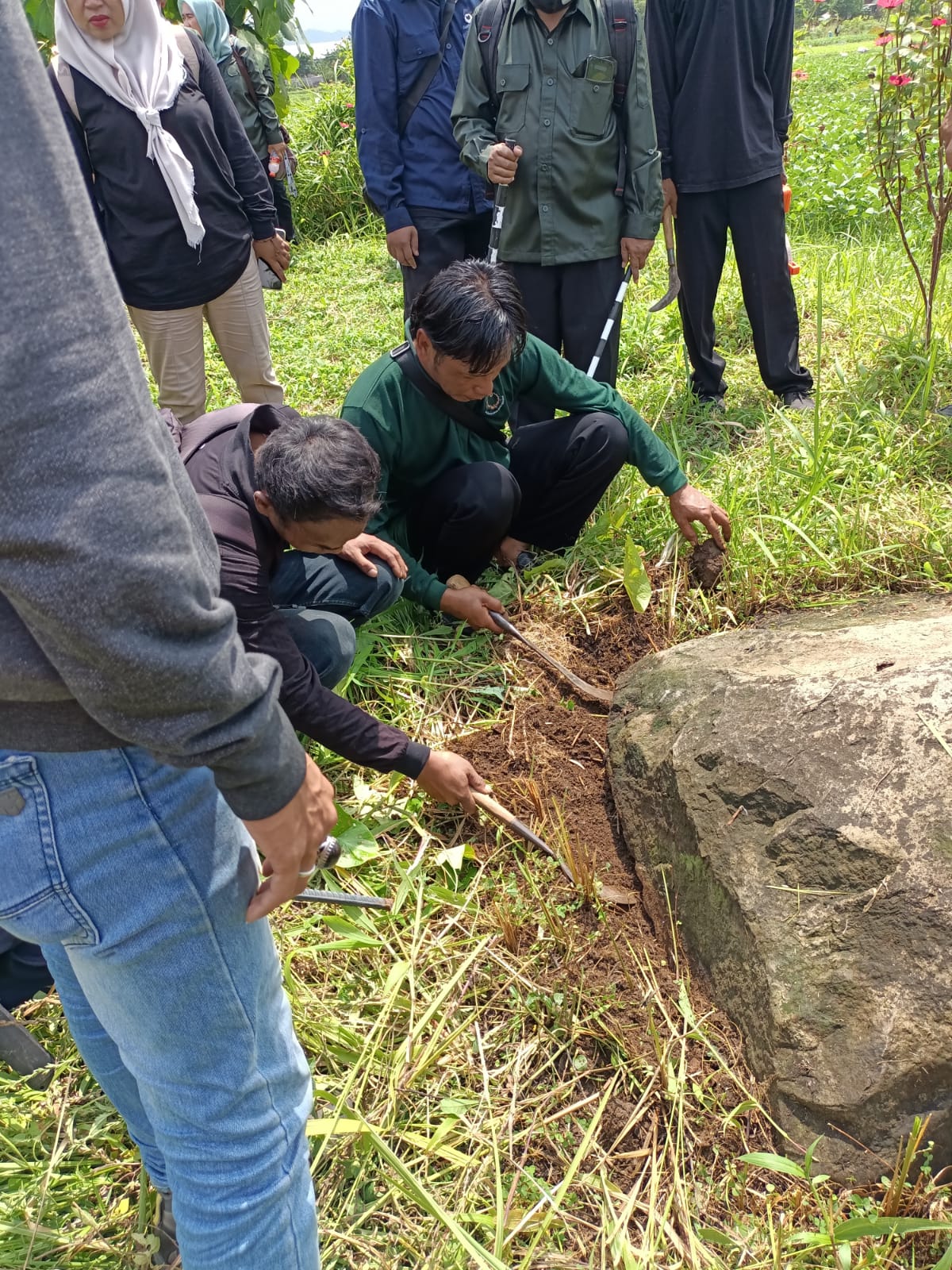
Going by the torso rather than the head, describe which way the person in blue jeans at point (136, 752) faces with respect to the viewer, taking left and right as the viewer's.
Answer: facing away from the viewer and to the right of the viewer

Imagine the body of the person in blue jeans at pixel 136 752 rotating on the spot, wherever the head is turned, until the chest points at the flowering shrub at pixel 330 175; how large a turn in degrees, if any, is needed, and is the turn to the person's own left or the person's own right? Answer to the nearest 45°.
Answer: approximately 45° to the person's own left

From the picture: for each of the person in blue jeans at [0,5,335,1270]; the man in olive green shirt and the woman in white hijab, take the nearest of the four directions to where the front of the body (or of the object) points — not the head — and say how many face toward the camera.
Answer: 2

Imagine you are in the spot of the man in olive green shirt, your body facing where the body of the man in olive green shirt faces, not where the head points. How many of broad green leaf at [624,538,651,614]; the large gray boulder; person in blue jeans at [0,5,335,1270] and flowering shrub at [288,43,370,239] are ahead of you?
3

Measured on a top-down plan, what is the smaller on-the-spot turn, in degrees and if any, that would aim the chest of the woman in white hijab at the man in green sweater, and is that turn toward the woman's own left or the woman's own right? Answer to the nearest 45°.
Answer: approximately 45° to the woman's own left

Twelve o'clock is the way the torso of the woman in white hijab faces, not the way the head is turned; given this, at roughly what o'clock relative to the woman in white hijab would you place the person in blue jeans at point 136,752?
The person in blue jeans is roughly at 12 o'clock from the woman in white hijab.

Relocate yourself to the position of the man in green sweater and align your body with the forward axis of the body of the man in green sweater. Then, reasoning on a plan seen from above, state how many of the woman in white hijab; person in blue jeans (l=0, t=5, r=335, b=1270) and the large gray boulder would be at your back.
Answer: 1

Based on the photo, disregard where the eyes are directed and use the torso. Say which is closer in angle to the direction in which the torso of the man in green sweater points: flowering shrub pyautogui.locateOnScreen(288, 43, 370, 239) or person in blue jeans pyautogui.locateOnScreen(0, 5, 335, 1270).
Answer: the person in blue jeans

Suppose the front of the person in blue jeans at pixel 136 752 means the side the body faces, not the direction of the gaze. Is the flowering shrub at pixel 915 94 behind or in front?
in front

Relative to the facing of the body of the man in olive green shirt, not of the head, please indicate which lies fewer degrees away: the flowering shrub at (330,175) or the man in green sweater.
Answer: the man in green sweater

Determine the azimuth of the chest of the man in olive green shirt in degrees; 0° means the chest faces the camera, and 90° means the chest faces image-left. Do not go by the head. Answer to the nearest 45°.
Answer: approximately 0°

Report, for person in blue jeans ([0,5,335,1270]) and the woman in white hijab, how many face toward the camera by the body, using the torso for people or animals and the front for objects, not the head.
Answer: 1

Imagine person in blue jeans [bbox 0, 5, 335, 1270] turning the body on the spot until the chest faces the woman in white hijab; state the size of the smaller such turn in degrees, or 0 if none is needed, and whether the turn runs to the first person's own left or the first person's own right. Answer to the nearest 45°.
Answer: approximately 45° to the first person's own left
